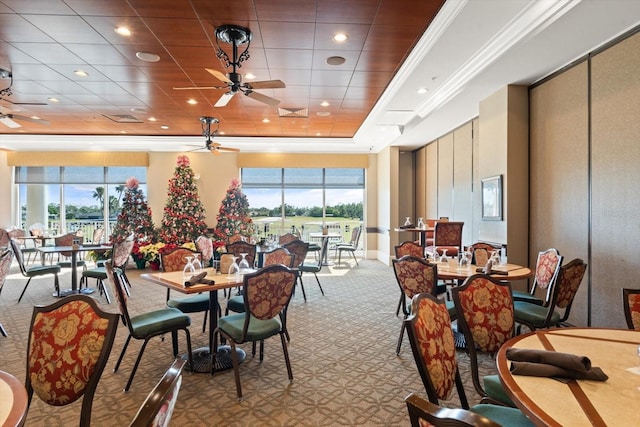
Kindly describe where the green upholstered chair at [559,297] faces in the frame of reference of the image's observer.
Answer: facing away from the viewer and to the left of the viewer

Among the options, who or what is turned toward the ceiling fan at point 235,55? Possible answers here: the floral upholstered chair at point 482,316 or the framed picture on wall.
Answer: the framed picture on wall

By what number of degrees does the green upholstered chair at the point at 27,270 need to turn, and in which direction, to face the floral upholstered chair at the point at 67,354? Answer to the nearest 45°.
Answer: approximately 90° to its right

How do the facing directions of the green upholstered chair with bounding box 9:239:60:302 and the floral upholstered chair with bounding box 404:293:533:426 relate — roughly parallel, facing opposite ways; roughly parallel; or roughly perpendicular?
roughly perpendicular

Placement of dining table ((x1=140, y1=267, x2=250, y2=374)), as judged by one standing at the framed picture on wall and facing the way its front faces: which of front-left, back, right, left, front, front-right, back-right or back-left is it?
front

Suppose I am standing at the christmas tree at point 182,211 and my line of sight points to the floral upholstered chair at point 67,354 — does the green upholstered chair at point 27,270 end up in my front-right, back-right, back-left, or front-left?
front-right

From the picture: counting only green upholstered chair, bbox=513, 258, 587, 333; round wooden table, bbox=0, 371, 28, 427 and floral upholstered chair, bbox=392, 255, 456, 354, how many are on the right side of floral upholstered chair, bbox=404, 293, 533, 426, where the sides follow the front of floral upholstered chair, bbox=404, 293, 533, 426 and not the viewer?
1

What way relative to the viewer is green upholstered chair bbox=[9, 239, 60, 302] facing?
to the viewer's right

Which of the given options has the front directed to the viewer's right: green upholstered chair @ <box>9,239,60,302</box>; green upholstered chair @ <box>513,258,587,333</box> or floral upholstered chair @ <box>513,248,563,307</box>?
green upholstered chair @ <box>9,239,60,302</box>

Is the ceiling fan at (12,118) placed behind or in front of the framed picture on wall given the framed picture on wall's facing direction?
in front
